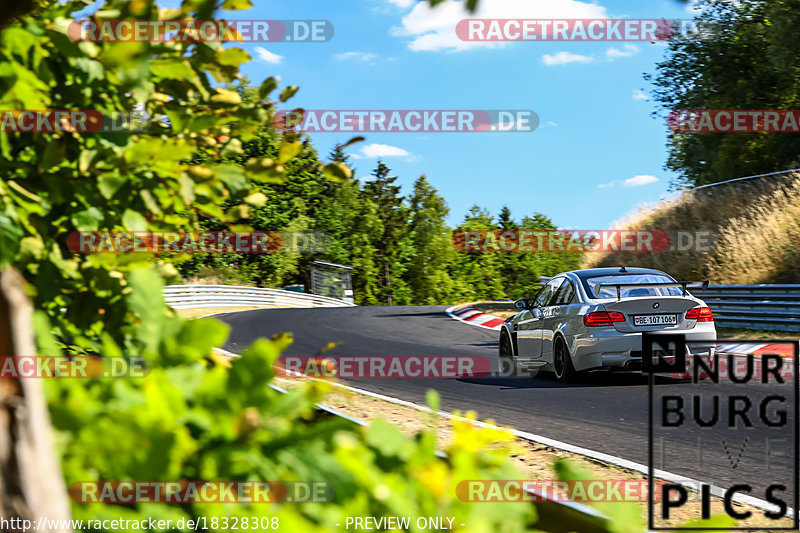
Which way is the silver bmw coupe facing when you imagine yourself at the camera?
facing away from the viewer and to the left of the viewer

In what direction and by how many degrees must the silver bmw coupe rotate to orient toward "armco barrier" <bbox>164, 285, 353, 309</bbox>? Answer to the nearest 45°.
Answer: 0° — it already faces it

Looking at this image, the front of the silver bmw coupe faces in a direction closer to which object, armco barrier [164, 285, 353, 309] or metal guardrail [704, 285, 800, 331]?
the armco barrier

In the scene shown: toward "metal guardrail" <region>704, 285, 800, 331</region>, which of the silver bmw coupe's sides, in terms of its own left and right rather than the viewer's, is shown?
right
